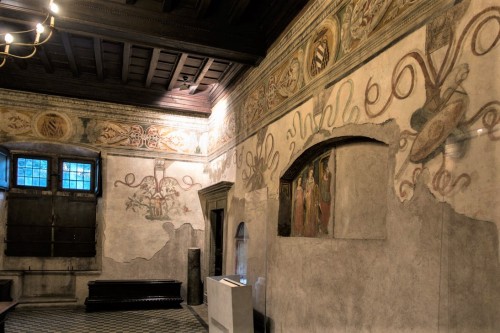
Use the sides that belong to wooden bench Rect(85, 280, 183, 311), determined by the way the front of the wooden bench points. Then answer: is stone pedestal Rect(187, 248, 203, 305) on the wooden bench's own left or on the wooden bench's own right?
on the wooden bench's own left

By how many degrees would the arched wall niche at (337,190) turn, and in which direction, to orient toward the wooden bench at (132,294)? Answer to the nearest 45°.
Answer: approximately 90° to its right

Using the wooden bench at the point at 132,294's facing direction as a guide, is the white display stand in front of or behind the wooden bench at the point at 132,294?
in front

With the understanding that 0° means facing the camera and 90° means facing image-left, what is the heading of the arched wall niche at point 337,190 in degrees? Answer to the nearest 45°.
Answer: approximately 45°

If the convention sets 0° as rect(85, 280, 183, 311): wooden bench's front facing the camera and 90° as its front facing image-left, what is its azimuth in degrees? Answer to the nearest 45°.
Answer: approximately 0°

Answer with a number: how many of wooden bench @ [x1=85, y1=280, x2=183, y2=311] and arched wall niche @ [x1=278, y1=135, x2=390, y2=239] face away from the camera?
0
